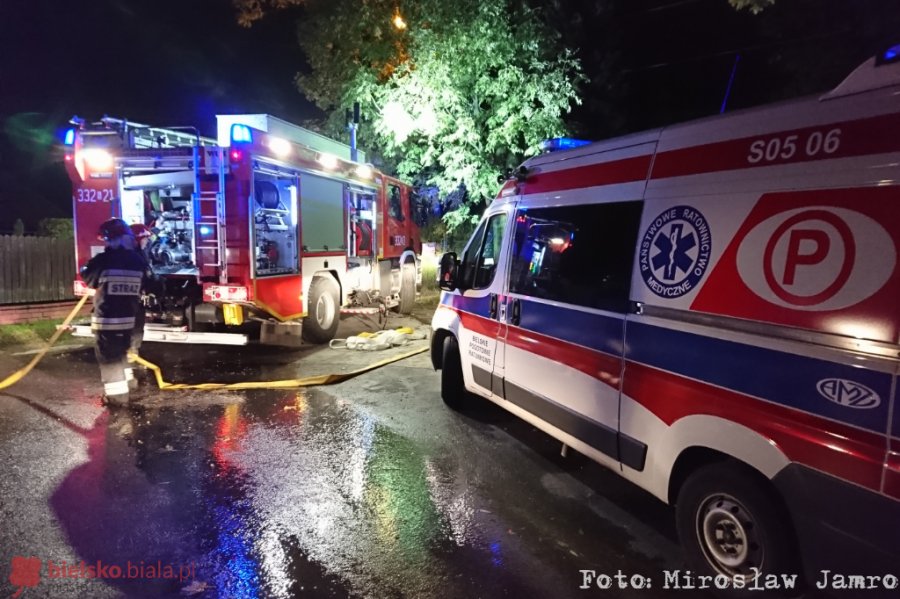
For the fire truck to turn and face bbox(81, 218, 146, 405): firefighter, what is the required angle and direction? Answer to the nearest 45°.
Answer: approximately 180°

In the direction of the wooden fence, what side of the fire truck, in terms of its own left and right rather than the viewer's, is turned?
left

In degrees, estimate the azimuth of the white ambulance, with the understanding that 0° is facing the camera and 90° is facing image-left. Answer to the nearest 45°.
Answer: approximately 135°

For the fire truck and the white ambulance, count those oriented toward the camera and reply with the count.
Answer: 0

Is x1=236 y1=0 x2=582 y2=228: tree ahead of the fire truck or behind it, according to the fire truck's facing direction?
ahead

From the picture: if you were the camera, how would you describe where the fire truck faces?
facing away from the viewer and to the right of the viewer

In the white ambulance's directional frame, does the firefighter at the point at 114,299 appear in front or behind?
in front
